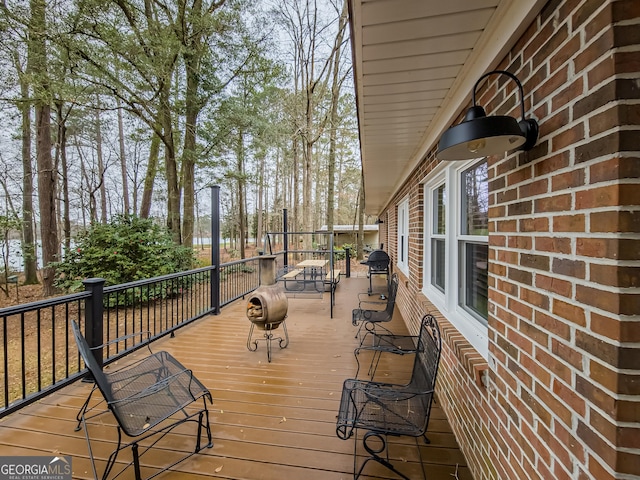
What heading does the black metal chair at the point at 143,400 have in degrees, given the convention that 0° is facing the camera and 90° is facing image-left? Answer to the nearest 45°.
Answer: approximately 225°

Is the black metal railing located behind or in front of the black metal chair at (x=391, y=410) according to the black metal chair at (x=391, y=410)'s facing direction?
in front

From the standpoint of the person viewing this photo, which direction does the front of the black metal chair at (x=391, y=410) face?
facing to the left of the viewer

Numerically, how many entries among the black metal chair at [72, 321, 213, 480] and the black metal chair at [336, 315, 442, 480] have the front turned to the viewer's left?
1

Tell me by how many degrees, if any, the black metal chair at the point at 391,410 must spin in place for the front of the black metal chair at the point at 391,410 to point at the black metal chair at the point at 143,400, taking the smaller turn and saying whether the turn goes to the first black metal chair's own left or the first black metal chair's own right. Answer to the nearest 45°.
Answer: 0° — it already faces it
